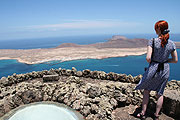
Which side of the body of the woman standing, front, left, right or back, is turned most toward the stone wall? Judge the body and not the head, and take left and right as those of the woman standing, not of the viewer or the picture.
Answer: front

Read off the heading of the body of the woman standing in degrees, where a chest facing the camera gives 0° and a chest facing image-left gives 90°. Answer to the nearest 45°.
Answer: approximately 135°
